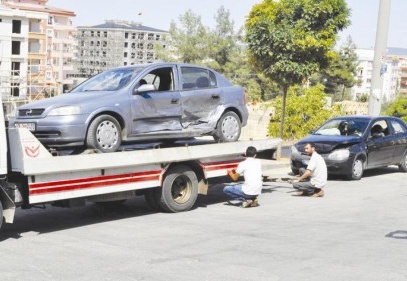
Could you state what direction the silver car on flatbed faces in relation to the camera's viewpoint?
facing the viewer and to the left of the viewer

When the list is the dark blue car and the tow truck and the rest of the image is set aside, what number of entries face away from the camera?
0

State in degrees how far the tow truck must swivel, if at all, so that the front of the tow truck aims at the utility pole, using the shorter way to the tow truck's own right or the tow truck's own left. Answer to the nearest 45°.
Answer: approximately 180°

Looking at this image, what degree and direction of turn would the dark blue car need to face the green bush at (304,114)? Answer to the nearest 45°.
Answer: approximately 135° to its right

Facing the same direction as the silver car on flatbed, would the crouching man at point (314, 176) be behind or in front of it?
behind

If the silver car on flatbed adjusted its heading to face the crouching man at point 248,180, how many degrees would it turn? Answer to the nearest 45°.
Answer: approximately 135° to its left

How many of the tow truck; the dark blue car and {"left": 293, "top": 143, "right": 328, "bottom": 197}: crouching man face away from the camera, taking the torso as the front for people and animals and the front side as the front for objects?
0

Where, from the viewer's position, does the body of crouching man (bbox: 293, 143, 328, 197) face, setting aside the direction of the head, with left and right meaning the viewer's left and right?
facing to the left of the viewer

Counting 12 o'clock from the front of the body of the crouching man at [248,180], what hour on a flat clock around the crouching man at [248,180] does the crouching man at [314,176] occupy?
the crouching man at [314,176] is roughly at 3 o'clock from the crouching man at [248,180].
